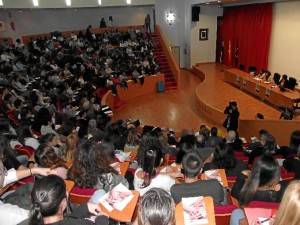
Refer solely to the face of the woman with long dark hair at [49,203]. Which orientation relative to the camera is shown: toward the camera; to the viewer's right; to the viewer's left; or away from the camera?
away from the camera

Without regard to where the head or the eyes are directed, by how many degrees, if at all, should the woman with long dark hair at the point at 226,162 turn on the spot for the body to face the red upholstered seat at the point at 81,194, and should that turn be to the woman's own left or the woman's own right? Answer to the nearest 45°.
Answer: approximately 135° to the woman's own left

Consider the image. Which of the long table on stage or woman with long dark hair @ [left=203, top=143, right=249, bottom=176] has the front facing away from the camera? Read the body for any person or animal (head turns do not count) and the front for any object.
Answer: the woman with long dark hair

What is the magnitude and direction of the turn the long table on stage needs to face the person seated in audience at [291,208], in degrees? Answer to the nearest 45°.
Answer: approximately 45° to its left

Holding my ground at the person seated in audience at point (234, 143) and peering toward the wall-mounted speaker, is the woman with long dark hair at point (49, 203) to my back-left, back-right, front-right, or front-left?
back-left

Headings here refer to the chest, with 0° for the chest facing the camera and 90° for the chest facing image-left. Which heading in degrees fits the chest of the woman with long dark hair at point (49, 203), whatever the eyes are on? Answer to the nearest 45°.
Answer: approximately 225°

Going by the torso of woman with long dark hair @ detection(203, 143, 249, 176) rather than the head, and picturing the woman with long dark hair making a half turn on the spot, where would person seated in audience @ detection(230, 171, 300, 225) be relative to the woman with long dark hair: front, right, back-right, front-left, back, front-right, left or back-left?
front

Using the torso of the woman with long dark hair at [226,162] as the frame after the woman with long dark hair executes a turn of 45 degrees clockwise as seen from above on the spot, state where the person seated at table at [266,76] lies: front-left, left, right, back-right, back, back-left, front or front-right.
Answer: front-left

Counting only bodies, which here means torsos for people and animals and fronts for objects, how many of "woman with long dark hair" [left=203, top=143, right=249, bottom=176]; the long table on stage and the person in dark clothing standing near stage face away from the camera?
1

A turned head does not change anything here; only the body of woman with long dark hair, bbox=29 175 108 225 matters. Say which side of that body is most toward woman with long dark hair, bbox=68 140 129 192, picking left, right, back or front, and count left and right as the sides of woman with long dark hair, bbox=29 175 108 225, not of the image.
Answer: front

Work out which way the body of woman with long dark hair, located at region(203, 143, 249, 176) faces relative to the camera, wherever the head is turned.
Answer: away from the camera

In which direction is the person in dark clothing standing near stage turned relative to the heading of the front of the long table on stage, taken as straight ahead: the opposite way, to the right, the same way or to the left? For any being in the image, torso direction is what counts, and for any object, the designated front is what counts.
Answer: the same way

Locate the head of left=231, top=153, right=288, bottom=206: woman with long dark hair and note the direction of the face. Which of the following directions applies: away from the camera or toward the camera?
away from the camera

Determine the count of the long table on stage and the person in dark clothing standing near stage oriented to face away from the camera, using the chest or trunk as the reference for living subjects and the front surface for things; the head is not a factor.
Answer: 0

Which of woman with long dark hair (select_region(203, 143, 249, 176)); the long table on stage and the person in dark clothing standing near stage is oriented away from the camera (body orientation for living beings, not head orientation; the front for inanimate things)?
the woman with long dark hair

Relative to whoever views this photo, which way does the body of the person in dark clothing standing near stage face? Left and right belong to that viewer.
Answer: facing the viewer and to the left of the viewer

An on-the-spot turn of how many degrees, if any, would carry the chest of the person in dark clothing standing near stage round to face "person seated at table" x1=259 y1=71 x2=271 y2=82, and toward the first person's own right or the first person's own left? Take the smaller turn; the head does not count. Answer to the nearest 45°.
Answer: approximately 135° to the first person's own right

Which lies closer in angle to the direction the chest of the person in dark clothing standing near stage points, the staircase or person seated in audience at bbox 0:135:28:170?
the person seated in audience

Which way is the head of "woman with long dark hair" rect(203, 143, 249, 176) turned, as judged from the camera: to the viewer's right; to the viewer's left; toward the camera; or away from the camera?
away from the camera
